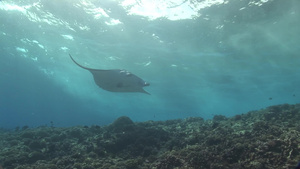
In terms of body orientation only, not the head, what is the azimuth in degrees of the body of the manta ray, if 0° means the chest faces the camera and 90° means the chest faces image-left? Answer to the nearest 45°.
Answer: approximately 270°
